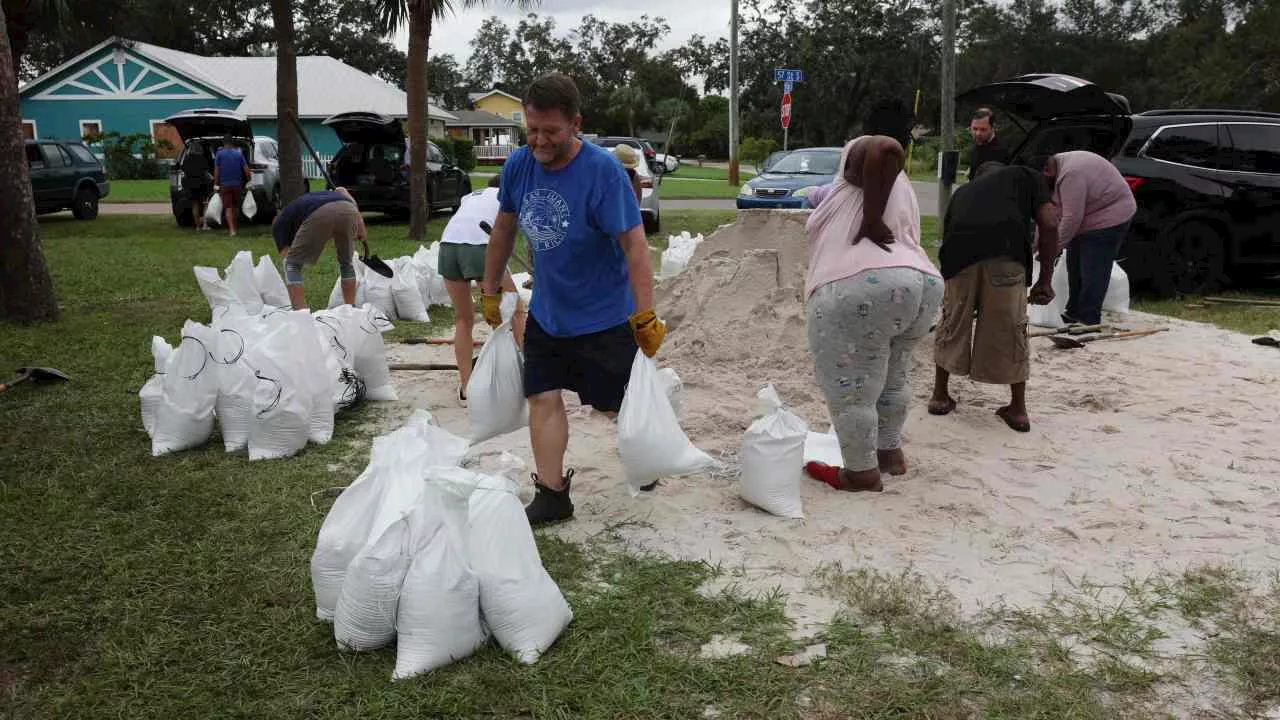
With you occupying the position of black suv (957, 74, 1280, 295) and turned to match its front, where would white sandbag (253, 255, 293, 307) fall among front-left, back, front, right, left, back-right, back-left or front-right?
back-right

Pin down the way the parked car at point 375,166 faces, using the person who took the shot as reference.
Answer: facing away from the viewer and to the right of the viewer

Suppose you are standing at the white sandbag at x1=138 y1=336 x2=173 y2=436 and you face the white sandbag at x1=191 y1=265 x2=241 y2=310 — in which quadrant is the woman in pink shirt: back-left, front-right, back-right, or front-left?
back-right

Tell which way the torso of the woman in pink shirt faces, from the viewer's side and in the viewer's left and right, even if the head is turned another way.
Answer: facing away from the viewer and to the left of the viewer

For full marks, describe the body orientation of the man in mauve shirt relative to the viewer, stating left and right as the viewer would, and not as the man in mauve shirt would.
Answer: facing to the left of the viewer

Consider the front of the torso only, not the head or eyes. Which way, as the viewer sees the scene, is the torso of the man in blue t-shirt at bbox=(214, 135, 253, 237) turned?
away from the camera
